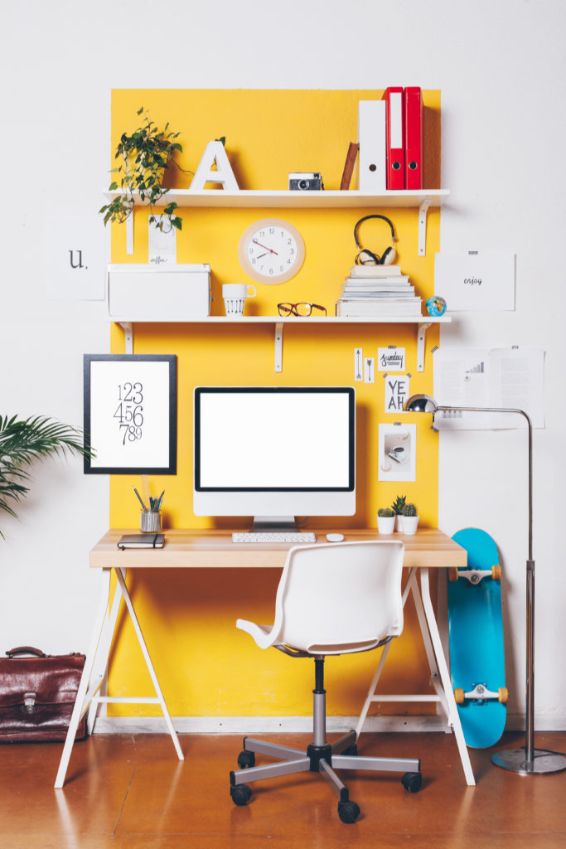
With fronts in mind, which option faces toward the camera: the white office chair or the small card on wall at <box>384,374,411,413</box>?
the small card on wall

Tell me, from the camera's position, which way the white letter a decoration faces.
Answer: facing the viewer

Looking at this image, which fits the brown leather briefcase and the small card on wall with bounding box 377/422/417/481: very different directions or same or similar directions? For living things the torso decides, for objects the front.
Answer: same or similar directions

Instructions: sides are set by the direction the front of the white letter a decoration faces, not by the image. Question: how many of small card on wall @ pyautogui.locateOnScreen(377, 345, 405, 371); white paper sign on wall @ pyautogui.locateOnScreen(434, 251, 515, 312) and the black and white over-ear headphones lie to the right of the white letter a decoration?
0

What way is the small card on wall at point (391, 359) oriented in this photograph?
toward the camera

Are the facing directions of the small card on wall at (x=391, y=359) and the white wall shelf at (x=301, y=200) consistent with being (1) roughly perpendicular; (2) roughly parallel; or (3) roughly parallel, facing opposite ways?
roughly parallel

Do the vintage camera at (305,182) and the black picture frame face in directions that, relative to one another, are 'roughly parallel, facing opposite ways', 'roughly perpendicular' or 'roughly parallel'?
roughly parallel

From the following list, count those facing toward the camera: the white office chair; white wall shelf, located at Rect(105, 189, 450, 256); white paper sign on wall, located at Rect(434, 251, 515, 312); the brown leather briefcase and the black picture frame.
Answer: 4

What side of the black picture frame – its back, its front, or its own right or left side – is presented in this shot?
front

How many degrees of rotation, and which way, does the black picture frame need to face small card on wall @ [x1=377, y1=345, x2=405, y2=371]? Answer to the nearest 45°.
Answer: approximately 90° to its left

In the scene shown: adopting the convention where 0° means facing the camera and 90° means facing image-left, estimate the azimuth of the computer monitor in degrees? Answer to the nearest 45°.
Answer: approximately 0°

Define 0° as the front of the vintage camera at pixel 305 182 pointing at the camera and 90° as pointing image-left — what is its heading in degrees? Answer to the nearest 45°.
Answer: approximately 0°

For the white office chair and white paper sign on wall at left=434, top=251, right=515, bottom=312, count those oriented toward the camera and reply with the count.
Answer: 1

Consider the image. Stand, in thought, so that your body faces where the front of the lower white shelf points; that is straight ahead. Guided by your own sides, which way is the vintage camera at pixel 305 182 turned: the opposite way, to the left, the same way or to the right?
the same way

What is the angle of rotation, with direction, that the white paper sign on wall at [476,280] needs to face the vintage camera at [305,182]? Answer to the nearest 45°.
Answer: approximately 45° to its right
